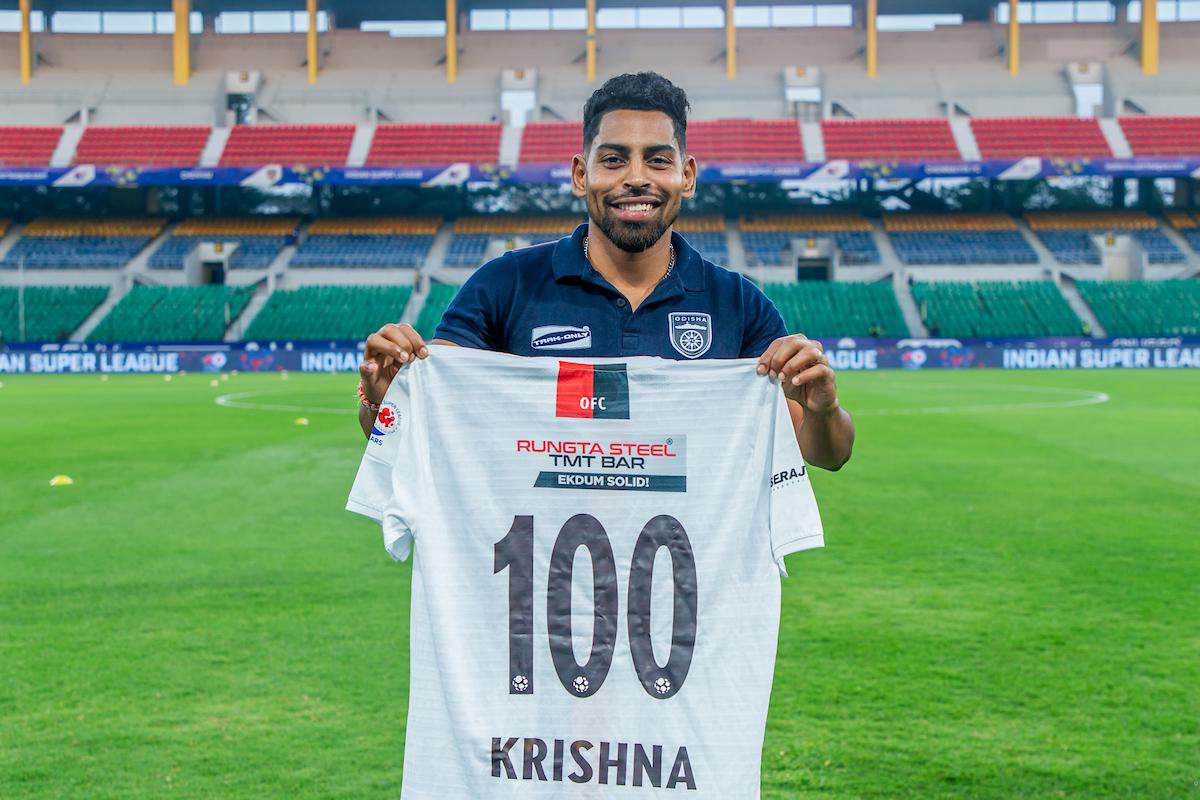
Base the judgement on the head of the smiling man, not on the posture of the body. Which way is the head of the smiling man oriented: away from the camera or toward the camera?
toward the camera

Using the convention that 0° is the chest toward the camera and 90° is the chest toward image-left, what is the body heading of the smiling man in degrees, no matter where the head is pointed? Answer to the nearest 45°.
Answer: approximately 0°
